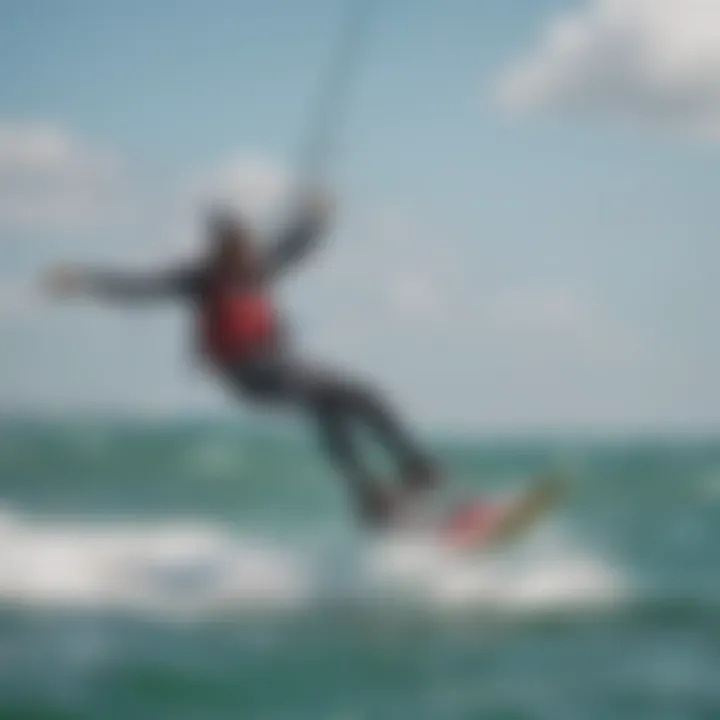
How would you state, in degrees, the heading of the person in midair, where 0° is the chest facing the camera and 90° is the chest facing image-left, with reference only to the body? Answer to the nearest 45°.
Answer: approximately 315°
